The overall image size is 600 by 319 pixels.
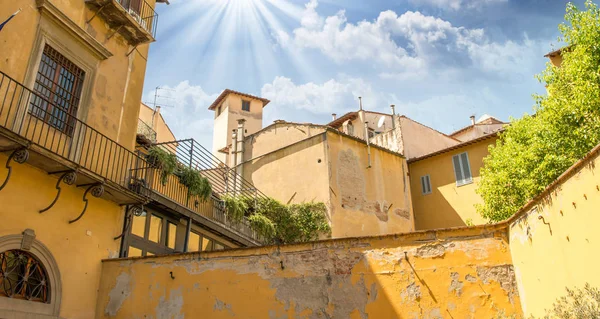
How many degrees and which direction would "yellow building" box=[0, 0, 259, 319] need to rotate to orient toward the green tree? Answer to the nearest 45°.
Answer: approximately 45° to its left

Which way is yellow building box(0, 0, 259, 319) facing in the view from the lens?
facing the viewer and to the right of the viewer

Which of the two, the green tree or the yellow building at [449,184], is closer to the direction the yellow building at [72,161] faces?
the green tree

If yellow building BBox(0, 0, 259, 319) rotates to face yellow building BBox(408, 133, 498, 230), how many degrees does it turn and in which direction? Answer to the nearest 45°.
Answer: approximately 90° to its left

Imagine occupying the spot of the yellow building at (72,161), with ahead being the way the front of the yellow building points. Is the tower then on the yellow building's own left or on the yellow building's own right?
on the yellow building's own left
